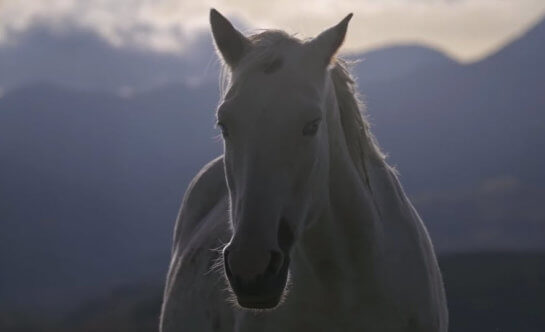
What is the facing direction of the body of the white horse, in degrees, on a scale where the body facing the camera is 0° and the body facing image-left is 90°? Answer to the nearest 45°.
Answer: approximately 0°
